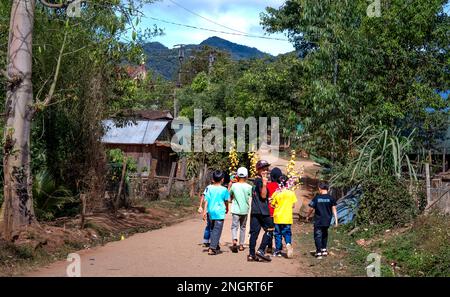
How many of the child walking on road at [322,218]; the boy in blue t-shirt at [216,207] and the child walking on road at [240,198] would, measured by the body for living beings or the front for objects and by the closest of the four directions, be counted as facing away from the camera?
3

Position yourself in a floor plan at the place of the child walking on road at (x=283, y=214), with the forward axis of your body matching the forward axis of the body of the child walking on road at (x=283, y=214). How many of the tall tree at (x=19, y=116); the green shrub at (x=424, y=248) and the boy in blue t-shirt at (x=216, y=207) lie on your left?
2

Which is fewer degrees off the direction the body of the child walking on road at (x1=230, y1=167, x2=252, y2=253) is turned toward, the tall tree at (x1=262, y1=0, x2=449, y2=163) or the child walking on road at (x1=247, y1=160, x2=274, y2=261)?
the tall tree

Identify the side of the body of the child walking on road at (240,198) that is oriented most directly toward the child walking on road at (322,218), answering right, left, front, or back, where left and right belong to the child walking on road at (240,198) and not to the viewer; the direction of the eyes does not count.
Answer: right

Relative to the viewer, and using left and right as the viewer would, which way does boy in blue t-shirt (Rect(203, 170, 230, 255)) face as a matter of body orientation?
facing away from the viewer

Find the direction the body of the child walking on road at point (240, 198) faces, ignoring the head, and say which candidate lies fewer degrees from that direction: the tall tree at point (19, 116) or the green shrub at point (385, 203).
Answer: the green shrub

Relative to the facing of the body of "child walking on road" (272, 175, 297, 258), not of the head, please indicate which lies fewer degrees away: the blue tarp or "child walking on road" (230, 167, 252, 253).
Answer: the blue tarp

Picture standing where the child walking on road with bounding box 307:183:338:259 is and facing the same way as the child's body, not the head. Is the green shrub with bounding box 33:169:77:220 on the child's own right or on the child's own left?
on the child's own left

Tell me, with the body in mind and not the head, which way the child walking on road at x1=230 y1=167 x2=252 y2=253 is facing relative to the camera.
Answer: away from the camera

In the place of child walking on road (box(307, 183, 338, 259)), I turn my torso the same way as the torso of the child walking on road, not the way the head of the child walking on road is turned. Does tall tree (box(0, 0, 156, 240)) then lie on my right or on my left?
on my left

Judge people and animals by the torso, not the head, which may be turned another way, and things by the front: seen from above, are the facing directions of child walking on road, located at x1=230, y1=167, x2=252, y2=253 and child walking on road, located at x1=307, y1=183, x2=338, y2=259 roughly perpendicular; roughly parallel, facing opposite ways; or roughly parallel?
roughly parallel

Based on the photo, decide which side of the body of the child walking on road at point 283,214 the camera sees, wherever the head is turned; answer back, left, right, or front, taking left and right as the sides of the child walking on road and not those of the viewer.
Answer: back

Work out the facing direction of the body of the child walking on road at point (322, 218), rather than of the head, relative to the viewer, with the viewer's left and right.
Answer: facing away from the viewer

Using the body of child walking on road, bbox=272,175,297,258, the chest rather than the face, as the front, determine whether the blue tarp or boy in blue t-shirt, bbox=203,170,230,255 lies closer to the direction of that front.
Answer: the blue tarp
